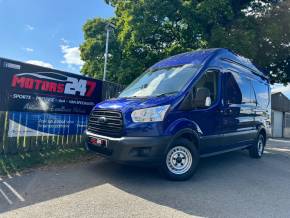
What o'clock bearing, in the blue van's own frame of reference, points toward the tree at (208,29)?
The tree is roughly at 5 o'clock from the blue van.

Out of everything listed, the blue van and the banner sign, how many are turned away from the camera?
0

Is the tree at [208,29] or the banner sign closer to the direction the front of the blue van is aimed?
the banner sign

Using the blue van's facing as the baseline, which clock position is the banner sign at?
The banner sign is roughly at 2 o'clock from the blue van.

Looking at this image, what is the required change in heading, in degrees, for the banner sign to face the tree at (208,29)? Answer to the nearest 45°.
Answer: approximately 90° to its left

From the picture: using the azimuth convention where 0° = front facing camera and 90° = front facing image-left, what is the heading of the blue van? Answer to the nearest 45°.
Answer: approximately 45°
